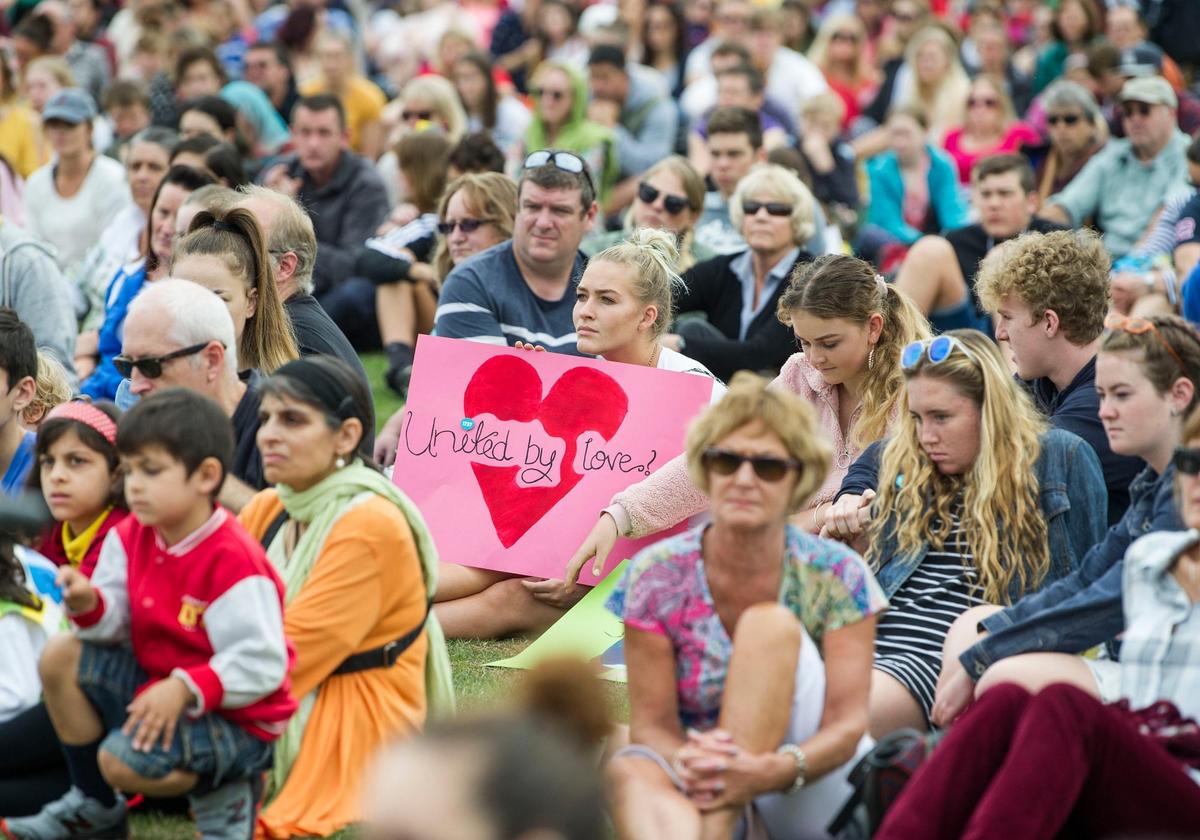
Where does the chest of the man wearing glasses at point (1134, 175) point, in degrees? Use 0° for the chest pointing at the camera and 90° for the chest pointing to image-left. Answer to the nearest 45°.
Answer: approximately 45°

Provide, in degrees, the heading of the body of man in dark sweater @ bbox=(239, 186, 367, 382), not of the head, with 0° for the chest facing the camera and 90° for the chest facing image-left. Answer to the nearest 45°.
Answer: approximately 90°

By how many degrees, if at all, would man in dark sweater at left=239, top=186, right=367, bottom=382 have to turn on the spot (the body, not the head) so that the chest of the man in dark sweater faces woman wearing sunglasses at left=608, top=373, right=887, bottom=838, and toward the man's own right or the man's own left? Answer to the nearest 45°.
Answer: approximately 90° to the man's own left

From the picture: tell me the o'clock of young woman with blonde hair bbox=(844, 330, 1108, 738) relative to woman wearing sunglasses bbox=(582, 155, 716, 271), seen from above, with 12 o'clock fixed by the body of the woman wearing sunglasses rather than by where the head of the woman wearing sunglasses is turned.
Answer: The young woman with blonde hair is roughly at 10 o'clock from the woman wearing sunglasses.

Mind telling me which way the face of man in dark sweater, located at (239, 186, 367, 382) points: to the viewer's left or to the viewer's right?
to the viewer's left

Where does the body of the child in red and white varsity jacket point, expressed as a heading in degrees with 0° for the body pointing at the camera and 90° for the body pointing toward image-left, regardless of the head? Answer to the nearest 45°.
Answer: approximately 45°
